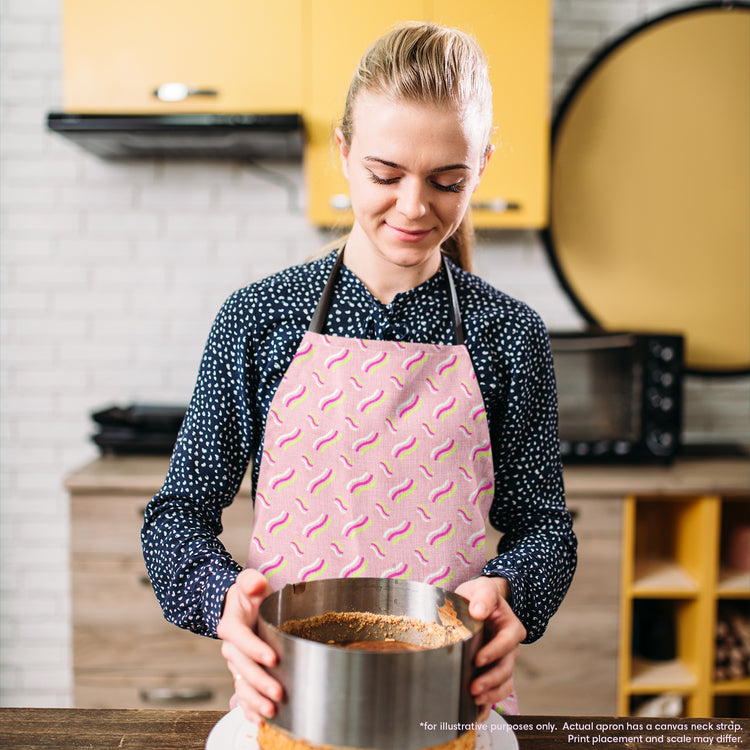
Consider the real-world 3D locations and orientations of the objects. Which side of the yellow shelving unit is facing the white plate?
front

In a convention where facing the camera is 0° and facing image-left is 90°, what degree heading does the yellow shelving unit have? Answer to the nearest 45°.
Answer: approximately 0°

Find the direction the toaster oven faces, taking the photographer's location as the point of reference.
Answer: facing the viewer

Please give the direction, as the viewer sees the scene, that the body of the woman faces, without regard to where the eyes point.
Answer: toward the camera

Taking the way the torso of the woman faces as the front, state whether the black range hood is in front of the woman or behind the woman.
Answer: behind

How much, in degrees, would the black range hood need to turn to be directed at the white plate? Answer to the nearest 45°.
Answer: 0° — it already faces it

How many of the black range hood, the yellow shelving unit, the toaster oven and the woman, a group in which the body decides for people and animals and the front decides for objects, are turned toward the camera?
4

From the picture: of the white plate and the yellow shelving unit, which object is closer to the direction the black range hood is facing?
the white plate

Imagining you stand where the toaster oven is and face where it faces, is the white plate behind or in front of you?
in front

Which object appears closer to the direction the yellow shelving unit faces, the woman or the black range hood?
the woman
